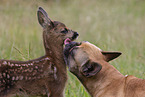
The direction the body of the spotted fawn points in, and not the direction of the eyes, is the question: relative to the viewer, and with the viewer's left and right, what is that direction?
facing to the right of the viewer

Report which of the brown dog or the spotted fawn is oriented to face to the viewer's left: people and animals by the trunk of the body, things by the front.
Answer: the brown dog

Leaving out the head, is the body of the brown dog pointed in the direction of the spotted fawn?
yes

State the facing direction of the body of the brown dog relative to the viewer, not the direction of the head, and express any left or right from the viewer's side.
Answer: facing to the left of the viewer

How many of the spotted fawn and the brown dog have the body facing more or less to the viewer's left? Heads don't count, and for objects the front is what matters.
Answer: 1

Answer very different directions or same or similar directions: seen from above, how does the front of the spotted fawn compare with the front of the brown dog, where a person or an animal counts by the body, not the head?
very different directions

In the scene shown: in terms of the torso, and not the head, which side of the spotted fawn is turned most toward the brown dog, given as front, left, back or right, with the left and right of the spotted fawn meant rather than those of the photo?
front
